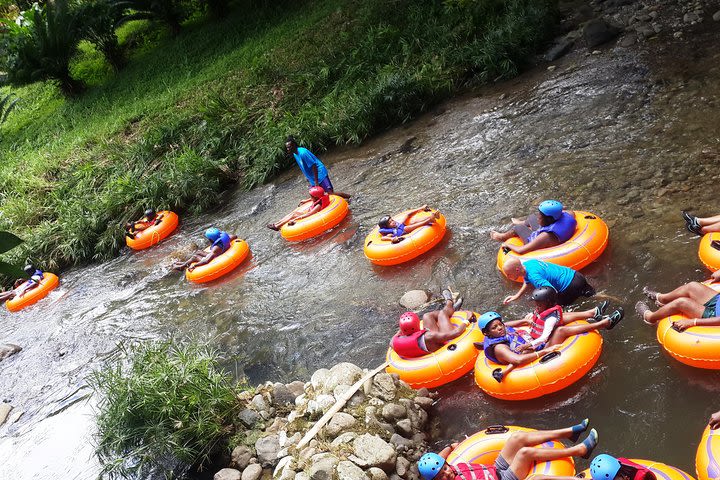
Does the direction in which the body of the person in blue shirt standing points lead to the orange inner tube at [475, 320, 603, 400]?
no

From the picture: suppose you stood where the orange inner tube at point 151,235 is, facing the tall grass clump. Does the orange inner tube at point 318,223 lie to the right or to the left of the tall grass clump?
left

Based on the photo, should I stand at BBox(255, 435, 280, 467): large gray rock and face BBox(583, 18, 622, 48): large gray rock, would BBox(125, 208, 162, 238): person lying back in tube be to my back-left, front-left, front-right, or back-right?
front-left

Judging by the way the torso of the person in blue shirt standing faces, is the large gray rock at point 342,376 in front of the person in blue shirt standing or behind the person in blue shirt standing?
in front

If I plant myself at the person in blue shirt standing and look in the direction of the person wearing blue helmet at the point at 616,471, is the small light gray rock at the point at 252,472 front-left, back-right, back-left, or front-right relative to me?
front-right

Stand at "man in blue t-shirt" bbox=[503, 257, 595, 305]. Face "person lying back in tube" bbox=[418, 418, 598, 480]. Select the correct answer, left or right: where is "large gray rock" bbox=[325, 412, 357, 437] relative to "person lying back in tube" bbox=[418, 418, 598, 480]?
right

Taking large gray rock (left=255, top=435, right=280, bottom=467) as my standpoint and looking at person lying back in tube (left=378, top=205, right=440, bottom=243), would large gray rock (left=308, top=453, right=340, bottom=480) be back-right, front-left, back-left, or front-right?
back-right

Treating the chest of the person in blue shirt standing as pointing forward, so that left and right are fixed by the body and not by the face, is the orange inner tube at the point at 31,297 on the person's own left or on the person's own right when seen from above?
on the person's own right
